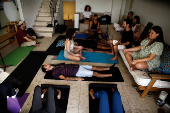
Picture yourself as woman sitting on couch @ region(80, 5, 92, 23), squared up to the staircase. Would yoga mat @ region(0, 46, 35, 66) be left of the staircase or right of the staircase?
left

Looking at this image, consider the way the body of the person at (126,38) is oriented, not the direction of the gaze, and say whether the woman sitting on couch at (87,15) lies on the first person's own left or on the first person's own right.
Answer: on the first person's own right

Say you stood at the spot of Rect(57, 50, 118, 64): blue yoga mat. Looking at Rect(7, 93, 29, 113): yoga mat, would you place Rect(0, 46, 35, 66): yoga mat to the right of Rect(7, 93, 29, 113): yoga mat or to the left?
right
